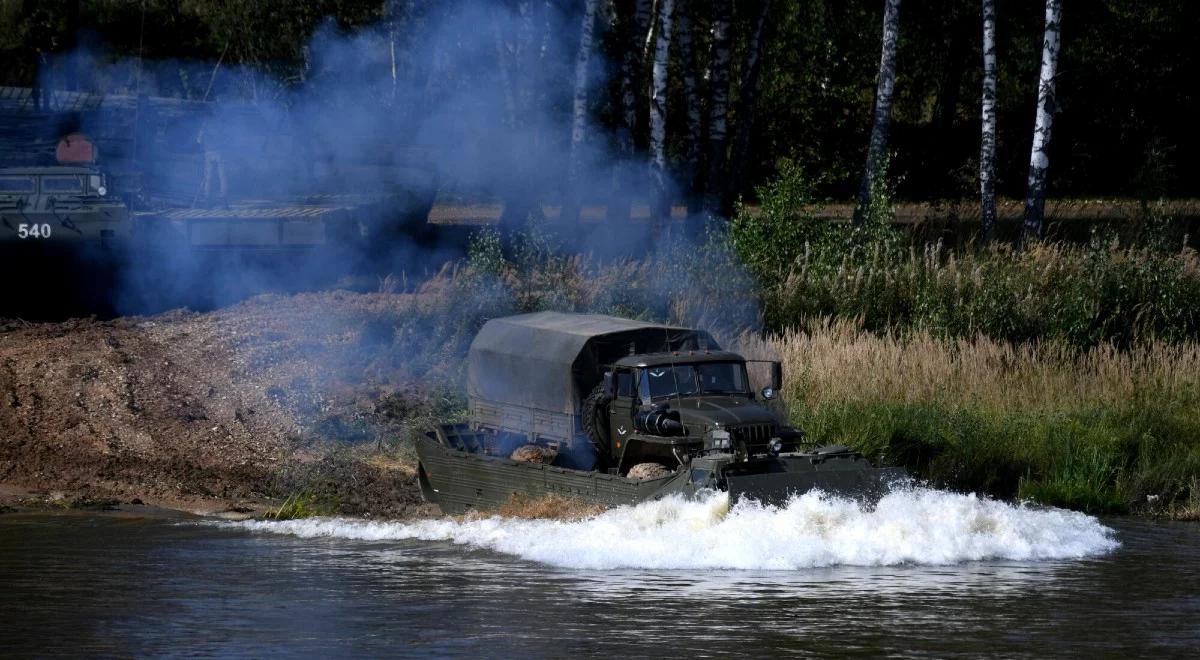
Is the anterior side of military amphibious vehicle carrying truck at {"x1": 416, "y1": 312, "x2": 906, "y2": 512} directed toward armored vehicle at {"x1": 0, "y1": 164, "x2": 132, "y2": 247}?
no

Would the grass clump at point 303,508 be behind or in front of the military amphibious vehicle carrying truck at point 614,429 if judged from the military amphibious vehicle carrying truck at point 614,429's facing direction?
behind

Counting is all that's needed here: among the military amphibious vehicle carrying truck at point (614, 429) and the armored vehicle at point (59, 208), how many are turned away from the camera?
0

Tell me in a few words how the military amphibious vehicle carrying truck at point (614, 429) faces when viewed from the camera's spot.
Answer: facing the viewer and to the right of the viewer
